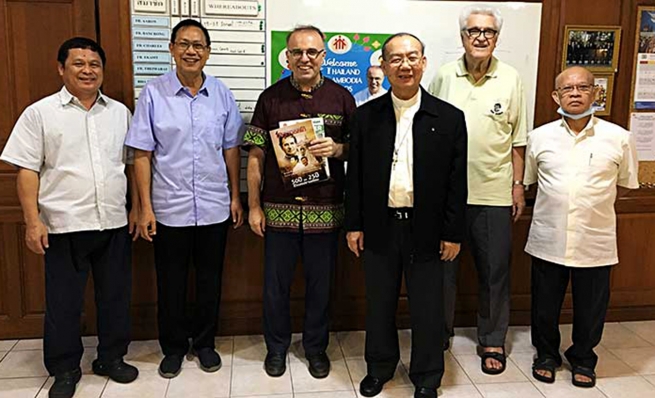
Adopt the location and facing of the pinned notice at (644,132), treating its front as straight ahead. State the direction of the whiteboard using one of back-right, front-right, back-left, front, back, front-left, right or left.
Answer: front-right

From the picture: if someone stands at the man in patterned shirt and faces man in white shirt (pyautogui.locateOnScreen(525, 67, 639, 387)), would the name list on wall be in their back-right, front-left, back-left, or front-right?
back-left

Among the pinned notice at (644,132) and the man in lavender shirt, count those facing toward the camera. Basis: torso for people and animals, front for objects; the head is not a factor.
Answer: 2
